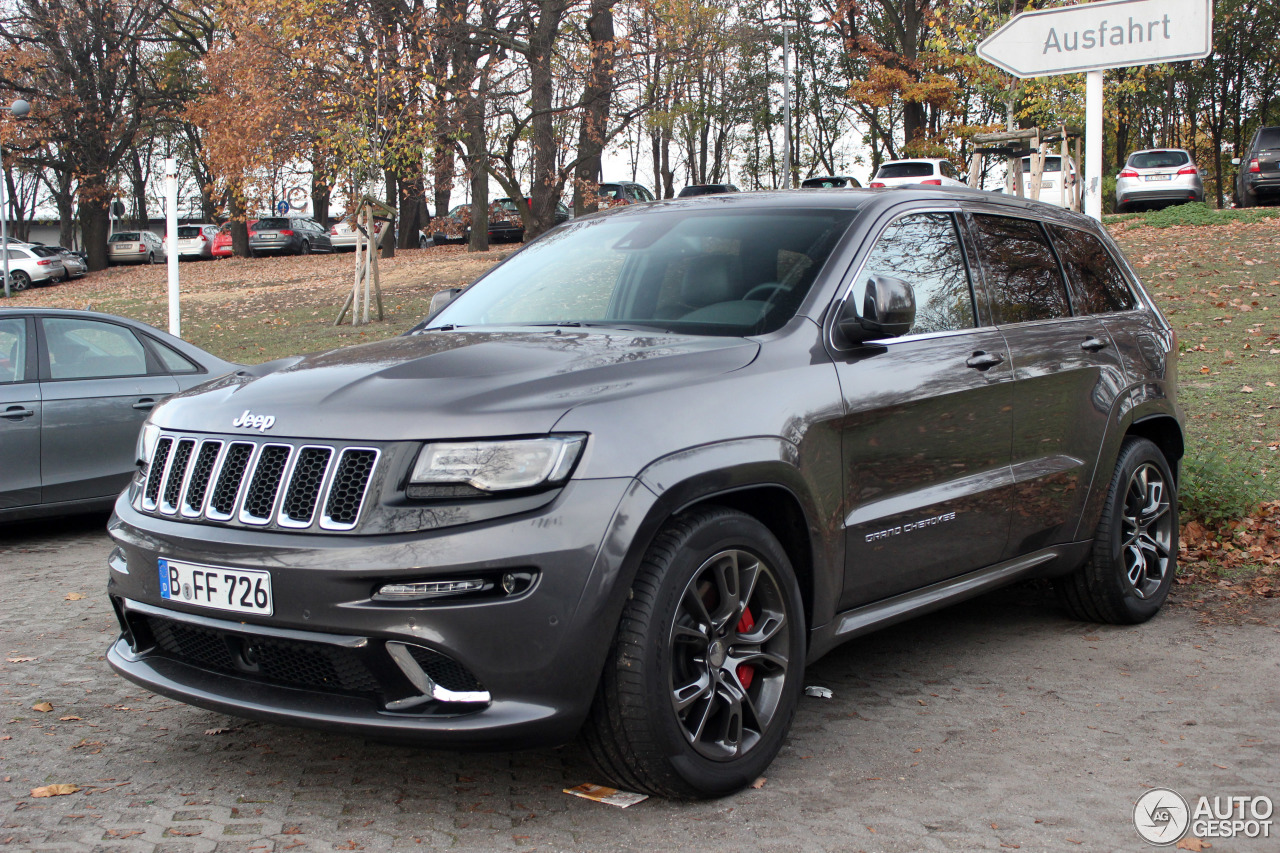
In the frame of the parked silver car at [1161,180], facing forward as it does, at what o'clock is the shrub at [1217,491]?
The shrub is roughly at 6 o'clock from the parked silver car.

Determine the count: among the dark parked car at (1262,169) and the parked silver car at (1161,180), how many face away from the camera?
2

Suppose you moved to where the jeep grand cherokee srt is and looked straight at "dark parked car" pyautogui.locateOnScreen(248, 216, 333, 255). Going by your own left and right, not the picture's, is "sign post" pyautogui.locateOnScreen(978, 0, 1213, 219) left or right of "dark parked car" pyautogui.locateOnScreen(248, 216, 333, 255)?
right

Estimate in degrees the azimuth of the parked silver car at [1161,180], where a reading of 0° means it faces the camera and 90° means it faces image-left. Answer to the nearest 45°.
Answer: approximately 180°

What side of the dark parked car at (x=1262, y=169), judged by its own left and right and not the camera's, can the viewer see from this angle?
back

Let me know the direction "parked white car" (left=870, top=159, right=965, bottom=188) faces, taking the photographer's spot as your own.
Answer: facing away from the viewer and to the right of the viewer

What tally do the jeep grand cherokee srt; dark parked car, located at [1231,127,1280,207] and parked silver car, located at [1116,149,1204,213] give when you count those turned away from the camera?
2

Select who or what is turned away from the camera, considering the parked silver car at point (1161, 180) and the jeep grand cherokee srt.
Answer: the parked silver car

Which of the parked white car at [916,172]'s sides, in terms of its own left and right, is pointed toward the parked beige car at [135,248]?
left

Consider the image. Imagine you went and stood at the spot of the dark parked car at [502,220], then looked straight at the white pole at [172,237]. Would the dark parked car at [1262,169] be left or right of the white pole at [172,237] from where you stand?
left
